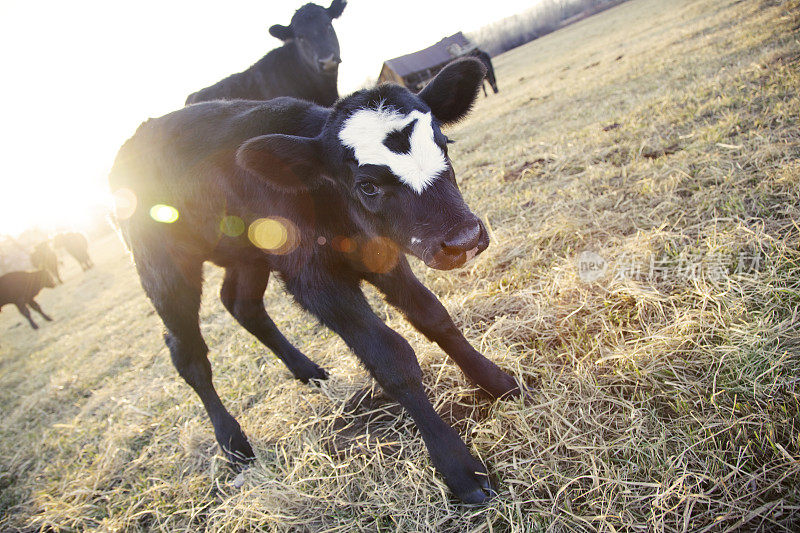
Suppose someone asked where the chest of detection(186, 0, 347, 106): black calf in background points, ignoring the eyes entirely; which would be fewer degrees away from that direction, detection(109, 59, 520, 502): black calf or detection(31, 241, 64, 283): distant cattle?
the black calf

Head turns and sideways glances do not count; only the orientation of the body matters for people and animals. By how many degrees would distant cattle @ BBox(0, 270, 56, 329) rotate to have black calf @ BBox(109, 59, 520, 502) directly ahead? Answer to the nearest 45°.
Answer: approximately 90° to its right
